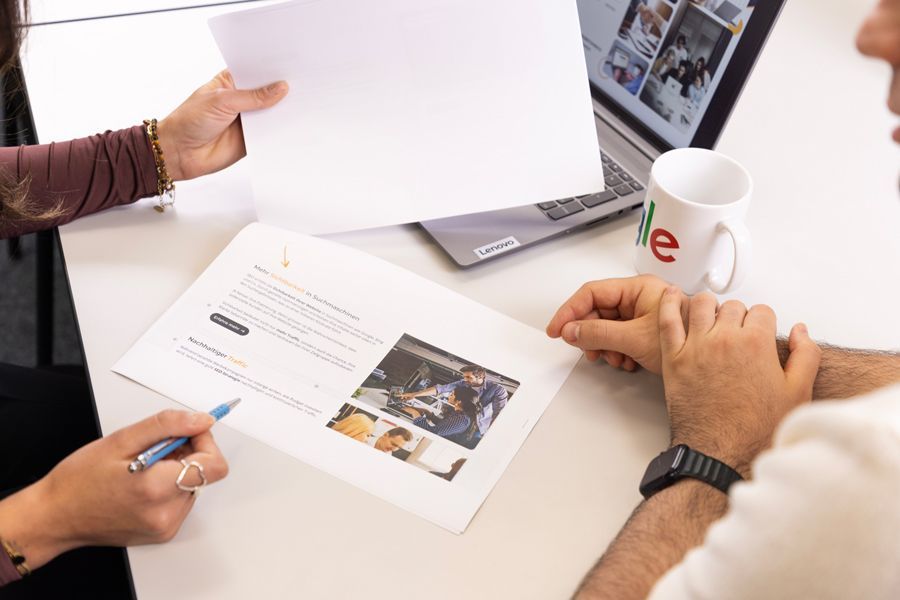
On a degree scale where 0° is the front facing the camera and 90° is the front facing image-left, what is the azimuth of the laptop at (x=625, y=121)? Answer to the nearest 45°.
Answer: approximately 45°
